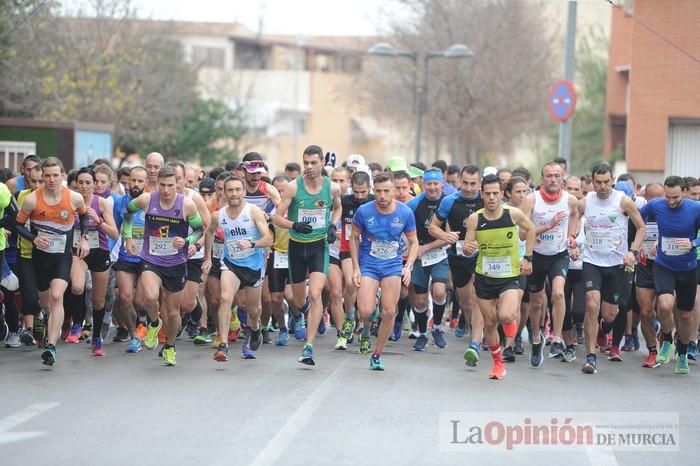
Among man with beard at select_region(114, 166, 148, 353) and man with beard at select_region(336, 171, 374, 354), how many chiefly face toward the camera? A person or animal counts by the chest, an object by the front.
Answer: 2

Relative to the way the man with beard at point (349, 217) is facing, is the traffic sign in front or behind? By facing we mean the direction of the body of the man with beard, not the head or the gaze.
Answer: behind

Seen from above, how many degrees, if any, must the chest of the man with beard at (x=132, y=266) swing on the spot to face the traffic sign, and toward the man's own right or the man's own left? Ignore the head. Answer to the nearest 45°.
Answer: approximately 135° to the man's own left

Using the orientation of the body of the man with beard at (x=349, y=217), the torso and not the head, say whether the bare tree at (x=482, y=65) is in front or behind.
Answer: behind

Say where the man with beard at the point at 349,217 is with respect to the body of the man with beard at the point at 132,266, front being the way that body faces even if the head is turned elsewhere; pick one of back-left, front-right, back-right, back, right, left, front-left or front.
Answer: left

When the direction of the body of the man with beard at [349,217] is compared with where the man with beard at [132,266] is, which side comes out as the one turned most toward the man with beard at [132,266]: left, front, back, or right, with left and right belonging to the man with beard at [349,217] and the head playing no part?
right

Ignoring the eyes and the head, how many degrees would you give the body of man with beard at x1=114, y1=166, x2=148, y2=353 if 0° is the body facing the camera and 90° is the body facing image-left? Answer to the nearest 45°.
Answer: approximately 0°

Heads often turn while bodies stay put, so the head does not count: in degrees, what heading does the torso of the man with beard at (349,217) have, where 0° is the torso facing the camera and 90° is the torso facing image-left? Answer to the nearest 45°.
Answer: approximately 0°

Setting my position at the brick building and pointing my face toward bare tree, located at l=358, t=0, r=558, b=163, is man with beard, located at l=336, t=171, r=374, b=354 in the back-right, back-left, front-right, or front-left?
back-left
